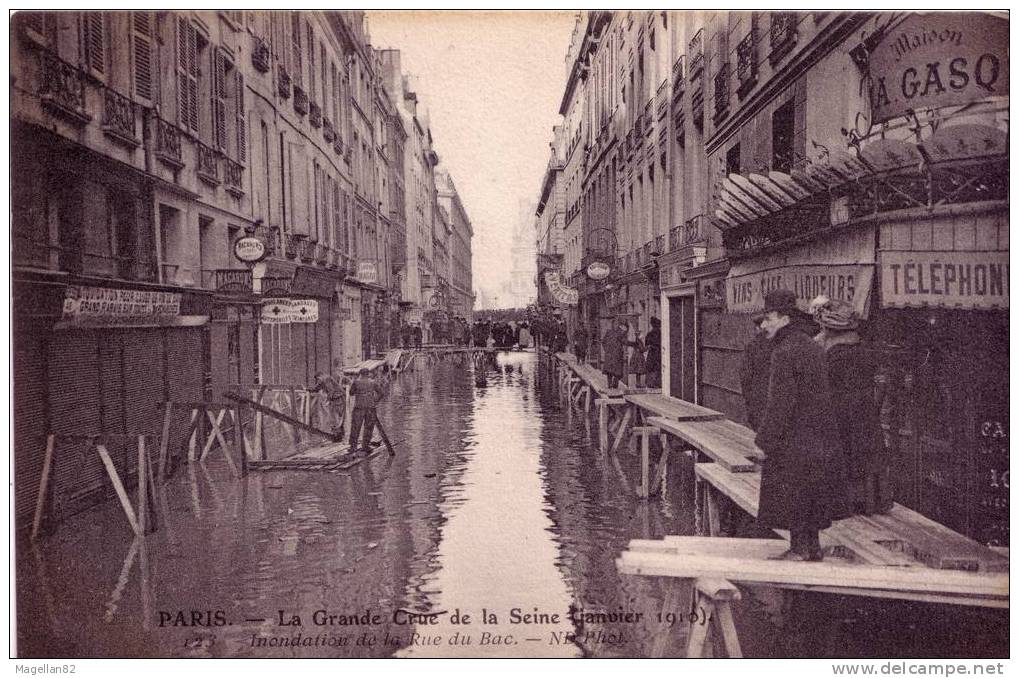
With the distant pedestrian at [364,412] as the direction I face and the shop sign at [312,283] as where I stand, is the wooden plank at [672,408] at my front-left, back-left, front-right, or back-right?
front-left

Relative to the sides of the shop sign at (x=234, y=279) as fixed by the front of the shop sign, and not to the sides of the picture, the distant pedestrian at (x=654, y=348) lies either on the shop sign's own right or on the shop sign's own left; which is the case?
on the shop sign's own left

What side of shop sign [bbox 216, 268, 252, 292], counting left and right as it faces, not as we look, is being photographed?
front

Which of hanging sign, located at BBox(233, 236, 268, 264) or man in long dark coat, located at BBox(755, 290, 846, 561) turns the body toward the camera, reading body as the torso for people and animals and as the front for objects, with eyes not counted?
the hanging sign

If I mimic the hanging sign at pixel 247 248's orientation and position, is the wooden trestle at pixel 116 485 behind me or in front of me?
in front

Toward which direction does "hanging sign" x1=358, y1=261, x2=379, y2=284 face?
toward the camera

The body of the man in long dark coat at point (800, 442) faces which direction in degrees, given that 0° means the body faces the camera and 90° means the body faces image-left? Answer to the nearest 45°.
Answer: approximately 90°

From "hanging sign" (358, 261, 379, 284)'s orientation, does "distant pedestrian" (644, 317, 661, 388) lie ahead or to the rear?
ahead

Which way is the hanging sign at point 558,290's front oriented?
toward the camera

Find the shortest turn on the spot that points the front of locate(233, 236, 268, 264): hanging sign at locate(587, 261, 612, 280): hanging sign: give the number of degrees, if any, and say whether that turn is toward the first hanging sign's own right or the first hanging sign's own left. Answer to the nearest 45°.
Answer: approximately 135° to the first hanging sign's own left

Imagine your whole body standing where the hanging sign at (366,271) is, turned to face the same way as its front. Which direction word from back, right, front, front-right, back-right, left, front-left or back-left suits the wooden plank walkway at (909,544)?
front

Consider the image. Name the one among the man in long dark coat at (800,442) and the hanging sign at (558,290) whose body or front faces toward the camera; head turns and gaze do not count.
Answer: the hanging sign

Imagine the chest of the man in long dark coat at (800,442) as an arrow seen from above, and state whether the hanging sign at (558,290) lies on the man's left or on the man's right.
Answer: on the man's right

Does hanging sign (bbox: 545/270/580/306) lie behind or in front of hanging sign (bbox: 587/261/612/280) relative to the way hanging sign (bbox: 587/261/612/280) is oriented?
behind
